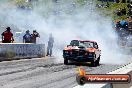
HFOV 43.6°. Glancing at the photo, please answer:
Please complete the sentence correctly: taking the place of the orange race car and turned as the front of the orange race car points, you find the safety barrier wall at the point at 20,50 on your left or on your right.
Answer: on your right

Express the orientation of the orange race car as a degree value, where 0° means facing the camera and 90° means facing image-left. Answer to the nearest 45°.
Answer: approximately 45°
